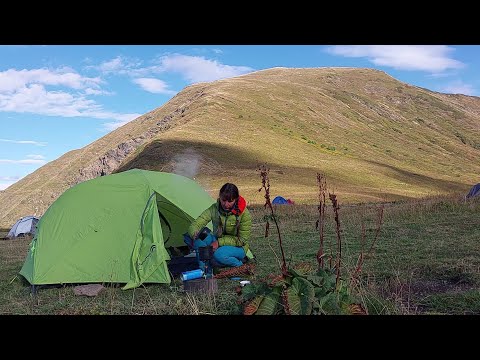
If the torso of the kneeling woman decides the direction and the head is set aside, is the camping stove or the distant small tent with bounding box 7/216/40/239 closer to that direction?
the camping stove

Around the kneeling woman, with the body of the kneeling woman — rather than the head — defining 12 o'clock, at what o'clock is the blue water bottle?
The blue water bottle is roughly at 12 o'clock from the kneeling woman.

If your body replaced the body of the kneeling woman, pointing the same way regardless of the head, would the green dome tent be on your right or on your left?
on your right

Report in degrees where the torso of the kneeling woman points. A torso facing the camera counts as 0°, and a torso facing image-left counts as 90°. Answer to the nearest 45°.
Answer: approximately 45°

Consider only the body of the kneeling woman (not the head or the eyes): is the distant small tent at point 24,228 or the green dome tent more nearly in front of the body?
the green dome tent

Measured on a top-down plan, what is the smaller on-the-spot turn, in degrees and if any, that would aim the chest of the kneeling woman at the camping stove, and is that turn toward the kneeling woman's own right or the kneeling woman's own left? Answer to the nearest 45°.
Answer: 0° — they already face it

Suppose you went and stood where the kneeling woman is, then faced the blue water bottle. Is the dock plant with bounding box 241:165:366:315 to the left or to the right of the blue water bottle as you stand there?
left

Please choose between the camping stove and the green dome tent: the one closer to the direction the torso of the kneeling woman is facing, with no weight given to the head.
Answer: the camping stove

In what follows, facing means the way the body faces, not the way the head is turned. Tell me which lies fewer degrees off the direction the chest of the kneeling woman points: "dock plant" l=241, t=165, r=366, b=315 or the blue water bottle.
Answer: the blue water bottle

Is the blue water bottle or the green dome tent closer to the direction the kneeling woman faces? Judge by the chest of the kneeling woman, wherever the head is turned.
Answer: the blue water bottle

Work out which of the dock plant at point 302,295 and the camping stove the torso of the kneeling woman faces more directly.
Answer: the camping stove

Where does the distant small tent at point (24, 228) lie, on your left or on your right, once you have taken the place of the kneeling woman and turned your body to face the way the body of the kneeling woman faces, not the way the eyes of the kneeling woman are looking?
on your right

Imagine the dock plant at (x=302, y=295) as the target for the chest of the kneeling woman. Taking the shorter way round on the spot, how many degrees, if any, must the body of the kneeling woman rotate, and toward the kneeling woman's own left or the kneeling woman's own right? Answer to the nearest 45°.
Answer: approximately 45° to the kneeling woman's own left
